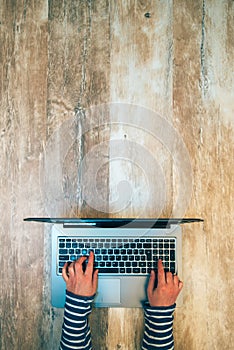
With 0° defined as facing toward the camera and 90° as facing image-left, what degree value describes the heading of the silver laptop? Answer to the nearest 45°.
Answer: approximately 0°
